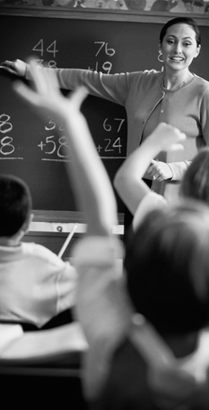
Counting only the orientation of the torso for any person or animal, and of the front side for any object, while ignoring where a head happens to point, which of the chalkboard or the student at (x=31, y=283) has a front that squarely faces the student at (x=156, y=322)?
the chalkboard

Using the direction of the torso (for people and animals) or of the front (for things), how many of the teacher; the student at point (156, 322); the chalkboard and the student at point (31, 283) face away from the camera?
2

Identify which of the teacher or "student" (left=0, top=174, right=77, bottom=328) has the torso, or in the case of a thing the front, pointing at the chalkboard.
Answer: the student

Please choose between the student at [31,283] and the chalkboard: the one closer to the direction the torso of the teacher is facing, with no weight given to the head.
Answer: the student

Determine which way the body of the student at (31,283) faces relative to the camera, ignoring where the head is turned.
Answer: away from the camera

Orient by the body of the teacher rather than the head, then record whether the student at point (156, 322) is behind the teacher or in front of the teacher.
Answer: in front

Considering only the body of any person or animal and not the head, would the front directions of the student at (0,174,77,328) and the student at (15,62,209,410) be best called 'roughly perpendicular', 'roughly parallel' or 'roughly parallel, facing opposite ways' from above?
roughly parallel

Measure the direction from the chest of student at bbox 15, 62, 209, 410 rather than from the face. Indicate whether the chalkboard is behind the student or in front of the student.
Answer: in front

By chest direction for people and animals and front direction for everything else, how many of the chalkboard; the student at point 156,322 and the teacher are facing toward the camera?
2

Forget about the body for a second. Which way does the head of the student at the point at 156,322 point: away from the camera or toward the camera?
away from the camera

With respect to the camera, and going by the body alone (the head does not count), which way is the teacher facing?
toward the camera

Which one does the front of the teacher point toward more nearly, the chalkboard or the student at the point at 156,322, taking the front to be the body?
the student

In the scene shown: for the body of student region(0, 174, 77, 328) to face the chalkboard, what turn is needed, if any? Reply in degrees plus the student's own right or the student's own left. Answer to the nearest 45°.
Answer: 0° — they already face it

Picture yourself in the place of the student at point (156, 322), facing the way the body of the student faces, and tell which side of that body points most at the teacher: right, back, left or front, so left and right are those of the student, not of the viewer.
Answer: front

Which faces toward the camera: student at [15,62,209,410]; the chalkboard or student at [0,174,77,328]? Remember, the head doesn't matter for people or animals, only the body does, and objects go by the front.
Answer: the chalkboard

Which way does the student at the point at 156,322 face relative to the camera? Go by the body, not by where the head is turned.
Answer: away from the camera

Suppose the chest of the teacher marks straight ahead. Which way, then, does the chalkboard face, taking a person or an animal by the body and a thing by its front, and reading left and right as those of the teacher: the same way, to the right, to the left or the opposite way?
the same way
